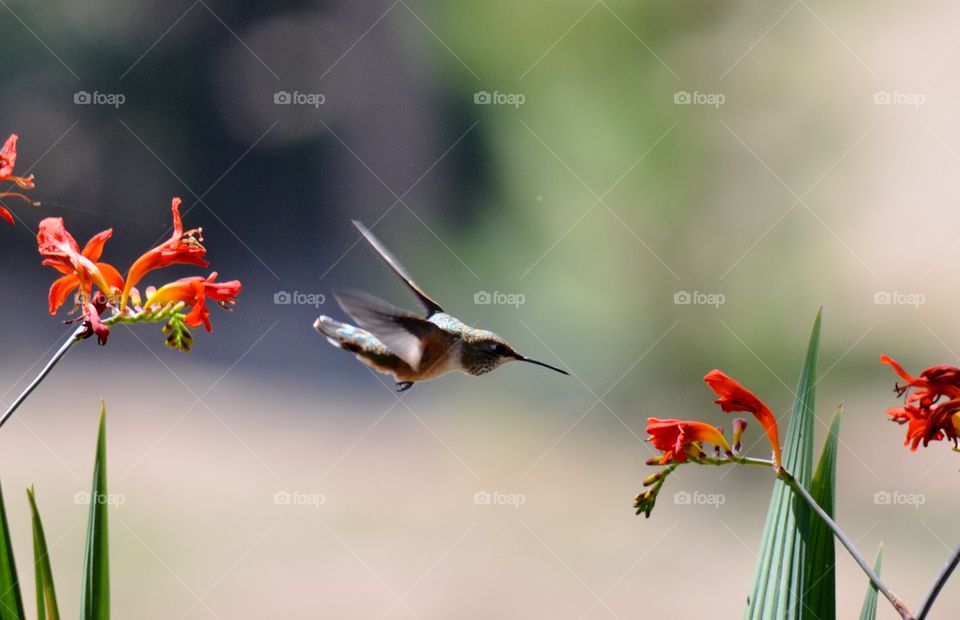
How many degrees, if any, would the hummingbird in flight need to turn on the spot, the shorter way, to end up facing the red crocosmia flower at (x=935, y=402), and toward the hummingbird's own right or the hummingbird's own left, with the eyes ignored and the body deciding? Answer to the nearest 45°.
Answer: approximately 45° to the hummingbird's own right

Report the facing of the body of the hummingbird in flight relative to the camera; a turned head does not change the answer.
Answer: to the viewer's right
